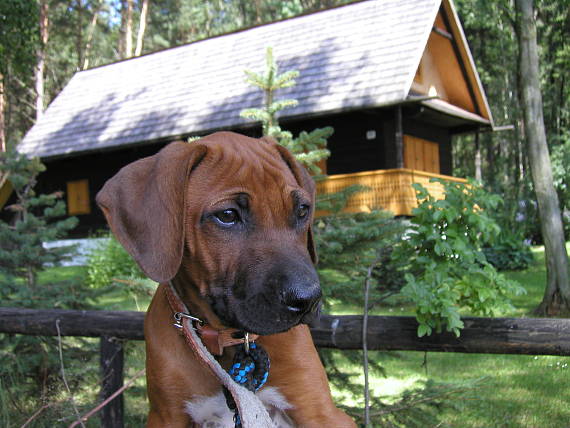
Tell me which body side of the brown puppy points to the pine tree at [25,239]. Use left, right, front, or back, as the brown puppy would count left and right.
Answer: back

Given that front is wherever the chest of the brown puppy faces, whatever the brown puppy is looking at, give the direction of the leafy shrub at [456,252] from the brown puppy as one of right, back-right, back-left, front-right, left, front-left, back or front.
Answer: left

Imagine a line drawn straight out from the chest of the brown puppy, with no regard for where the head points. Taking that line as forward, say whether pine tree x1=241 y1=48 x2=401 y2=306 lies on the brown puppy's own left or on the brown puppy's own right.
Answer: on the brown puppy's own left

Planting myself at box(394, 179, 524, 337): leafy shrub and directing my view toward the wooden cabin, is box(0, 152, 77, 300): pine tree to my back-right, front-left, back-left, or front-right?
front-left

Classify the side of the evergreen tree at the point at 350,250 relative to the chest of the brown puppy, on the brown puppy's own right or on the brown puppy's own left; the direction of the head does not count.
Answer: on the brown puppy's own left

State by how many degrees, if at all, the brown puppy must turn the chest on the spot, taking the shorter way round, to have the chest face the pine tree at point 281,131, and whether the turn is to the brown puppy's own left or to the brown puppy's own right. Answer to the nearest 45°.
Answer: approximately 135° to the brown puppy's own left

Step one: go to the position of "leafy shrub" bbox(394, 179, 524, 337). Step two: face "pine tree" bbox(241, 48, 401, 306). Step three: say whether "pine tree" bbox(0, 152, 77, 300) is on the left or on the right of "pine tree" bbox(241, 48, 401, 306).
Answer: left

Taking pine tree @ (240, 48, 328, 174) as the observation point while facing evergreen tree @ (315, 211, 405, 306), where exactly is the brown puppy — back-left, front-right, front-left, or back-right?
front-right
